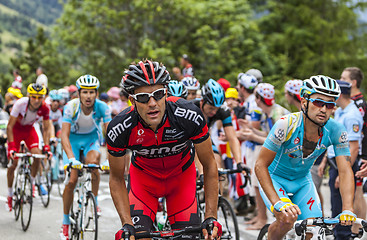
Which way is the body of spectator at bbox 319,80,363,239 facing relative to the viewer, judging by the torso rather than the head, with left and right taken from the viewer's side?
facing the viewer and to the left of the viewer

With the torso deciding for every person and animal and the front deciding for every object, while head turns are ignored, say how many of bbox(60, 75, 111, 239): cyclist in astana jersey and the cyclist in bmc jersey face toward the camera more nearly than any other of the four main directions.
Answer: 2

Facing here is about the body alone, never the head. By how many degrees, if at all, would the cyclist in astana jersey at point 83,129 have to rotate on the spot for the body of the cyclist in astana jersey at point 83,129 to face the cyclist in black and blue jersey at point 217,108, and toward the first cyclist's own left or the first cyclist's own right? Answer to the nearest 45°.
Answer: approximately 45° to the first cyclist's own left

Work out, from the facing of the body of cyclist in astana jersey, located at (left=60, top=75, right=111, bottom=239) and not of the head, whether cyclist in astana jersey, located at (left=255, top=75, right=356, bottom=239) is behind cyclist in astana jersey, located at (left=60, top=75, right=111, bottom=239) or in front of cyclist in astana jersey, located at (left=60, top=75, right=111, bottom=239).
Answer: in front

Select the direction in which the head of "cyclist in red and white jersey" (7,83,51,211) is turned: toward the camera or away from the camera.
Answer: toward the camera

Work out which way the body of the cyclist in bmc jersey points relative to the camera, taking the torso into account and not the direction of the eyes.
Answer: toward the camera

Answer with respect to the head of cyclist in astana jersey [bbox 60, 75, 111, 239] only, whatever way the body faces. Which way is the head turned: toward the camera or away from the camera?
toward the camera

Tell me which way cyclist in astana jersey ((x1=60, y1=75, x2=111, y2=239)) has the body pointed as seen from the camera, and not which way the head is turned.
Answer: toward the camera

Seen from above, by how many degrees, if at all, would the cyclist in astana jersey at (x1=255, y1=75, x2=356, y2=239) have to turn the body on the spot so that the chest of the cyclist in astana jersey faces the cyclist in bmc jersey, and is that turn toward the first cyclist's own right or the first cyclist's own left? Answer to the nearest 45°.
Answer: approximately 90° to the first cyclist's own right

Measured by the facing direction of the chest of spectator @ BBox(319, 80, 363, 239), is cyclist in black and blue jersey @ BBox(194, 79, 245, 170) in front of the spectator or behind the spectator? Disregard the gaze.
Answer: in front

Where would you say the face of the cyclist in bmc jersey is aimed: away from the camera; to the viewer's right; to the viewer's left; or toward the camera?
toward the camera

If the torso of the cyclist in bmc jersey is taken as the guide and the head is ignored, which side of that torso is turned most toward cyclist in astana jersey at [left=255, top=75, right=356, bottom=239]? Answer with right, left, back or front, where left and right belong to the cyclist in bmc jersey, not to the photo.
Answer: left
